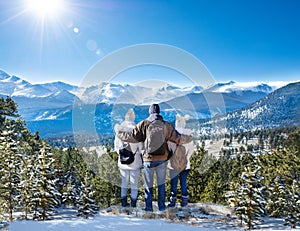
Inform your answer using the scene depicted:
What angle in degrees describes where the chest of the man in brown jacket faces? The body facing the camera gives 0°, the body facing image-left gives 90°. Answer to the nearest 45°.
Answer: approximately 180°

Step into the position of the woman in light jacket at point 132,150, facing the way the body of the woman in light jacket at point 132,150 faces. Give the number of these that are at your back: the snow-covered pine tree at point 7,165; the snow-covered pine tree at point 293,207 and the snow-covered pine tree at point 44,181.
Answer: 0

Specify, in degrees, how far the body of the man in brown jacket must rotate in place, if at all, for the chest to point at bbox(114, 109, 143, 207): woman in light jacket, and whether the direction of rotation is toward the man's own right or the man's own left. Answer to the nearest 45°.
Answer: approximately 45° to the man's own left

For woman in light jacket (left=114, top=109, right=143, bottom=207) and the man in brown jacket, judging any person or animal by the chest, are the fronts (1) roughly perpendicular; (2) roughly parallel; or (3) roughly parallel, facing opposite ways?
roughly parallel

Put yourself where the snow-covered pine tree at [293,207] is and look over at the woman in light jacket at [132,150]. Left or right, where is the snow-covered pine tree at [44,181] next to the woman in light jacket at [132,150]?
right

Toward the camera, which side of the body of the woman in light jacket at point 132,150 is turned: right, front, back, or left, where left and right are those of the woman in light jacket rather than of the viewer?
back

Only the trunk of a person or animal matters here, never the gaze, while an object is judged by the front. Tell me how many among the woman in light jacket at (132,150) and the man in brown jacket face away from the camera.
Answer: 2

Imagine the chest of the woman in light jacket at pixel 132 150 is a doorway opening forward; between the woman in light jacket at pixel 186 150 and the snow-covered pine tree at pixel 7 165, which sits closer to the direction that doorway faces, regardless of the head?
the snow-covered pine tree
